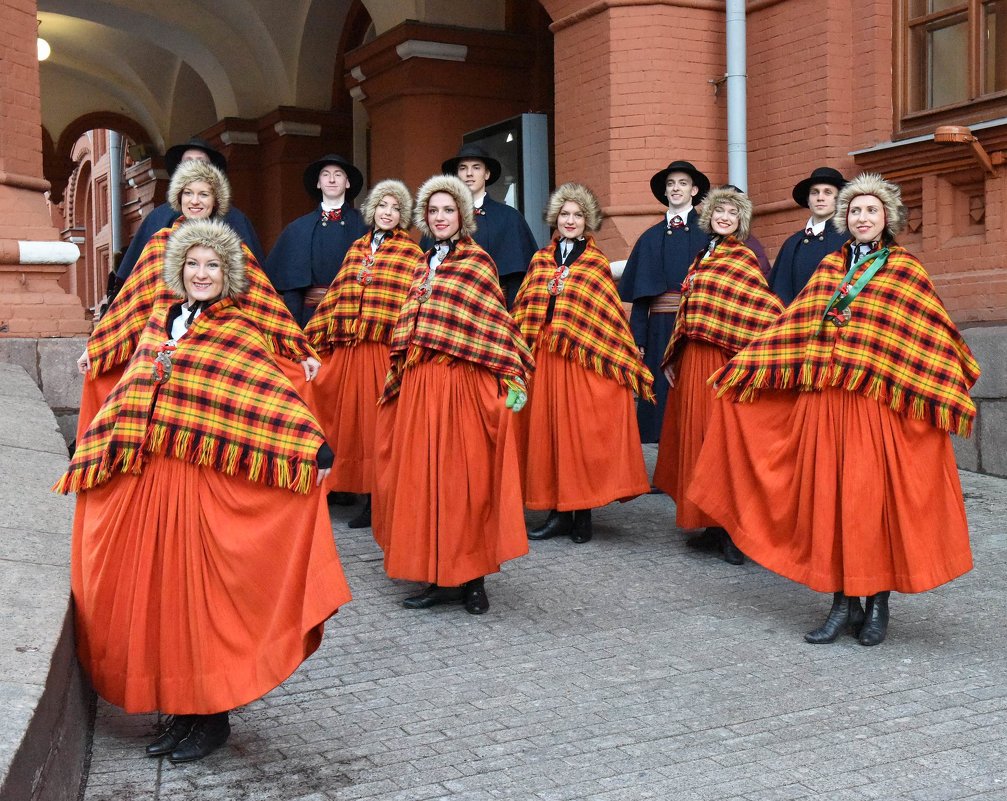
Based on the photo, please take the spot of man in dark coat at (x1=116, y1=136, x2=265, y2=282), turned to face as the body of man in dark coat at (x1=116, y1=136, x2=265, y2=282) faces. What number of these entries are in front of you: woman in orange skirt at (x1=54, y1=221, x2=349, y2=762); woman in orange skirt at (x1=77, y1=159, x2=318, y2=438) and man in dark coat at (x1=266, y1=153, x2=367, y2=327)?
2

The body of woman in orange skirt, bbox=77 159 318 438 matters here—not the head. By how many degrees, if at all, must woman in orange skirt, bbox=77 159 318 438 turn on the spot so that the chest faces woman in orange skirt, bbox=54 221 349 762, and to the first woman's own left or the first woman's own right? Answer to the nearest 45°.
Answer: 0° — they already face them

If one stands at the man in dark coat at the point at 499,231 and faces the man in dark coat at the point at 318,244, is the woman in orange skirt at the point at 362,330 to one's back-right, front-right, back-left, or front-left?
front-left

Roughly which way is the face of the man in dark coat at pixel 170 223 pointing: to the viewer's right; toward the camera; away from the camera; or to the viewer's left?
toward the camera

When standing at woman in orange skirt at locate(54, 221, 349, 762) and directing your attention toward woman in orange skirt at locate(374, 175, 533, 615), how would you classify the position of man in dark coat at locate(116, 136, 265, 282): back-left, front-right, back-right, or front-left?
front-left

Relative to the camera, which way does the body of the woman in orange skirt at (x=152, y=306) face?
toward the camera

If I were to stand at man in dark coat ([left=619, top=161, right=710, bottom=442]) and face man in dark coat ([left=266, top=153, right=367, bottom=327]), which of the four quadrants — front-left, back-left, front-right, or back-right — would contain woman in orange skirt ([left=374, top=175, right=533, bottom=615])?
front-left

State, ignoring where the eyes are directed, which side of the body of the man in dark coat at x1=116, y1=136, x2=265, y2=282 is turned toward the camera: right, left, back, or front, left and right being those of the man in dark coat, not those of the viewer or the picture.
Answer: front

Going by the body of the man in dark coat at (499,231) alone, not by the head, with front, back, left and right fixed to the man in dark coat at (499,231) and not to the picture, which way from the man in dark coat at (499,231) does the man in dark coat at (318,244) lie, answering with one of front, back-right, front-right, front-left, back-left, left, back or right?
right

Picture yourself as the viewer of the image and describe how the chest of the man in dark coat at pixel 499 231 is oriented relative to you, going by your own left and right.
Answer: facing the viewer

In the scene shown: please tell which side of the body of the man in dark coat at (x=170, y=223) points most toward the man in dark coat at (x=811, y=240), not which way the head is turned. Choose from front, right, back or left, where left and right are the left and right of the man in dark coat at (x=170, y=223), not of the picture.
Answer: left

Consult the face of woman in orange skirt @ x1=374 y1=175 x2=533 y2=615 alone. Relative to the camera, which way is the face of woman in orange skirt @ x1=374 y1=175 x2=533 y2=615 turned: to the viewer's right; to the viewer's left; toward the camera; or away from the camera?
toward the camera

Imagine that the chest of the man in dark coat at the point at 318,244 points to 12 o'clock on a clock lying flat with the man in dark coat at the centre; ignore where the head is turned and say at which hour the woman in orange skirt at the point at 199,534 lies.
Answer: The woman in orange skirt is roughly at 12 o'clock from the man in dark coat.

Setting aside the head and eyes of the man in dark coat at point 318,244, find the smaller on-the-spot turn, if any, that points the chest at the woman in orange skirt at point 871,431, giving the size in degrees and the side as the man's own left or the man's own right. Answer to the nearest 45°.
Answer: approximately 45° to the man's own left

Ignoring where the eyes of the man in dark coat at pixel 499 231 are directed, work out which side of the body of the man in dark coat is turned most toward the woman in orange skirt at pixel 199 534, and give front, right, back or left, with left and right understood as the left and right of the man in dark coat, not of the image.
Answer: front

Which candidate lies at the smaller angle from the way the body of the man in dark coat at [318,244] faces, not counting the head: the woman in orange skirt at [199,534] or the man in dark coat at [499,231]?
the woman in orange skirt

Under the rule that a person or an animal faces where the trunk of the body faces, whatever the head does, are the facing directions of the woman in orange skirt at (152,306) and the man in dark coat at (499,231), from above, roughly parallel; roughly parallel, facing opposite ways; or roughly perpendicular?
roughly parallel

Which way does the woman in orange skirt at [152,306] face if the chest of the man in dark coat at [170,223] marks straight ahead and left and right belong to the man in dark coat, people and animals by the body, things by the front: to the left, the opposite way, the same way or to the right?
the same way

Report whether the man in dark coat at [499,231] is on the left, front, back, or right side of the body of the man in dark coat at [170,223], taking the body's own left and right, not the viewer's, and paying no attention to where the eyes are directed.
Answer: left

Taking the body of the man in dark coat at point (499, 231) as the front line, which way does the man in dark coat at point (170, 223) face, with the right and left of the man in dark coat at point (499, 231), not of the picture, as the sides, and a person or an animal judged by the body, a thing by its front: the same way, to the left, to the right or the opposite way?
the same way

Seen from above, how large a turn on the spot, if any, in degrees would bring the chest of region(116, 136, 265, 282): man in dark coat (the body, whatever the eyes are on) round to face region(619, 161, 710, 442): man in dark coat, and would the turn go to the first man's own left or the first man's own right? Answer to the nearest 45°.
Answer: approximately 90° to the first man's own left
